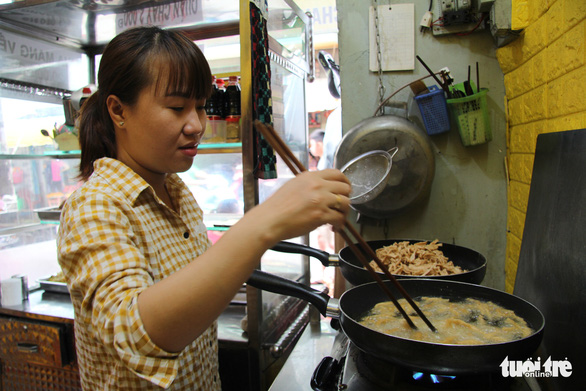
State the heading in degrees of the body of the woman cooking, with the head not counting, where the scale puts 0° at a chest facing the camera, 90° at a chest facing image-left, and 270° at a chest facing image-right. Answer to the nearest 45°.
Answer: approximately 315°

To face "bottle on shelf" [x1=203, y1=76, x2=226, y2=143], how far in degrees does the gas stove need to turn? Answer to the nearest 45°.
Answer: approximately 45° to its right

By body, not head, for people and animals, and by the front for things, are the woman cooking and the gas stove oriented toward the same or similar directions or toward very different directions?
very different directions

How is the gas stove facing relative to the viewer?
to the viewer's left

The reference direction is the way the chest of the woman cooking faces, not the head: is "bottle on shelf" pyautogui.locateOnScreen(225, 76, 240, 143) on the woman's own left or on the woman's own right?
on the woman's own left
